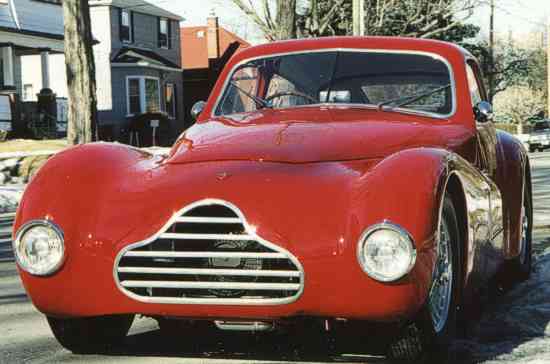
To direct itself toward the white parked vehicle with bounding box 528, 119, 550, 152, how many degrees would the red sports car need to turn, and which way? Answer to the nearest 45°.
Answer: approximately 135° to its right

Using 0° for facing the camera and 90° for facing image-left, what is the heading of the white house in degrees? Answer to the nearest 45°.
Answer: approximately 315°

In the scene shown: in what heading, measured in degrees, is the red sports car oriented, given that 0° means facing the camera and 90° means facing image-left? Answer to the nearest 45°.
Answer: approximately 45°
